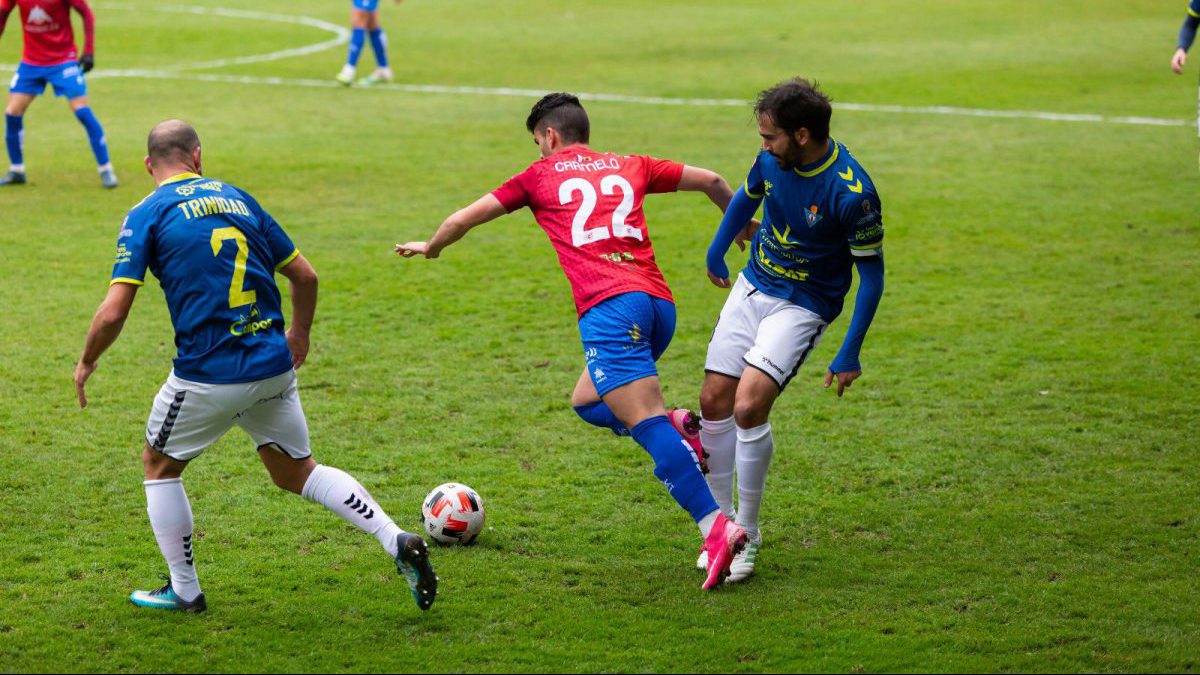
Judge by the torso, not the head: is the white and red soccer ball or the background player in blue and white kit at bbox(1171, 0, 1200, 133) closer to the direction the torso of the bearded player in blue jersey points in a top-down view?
the white and red soccer ball

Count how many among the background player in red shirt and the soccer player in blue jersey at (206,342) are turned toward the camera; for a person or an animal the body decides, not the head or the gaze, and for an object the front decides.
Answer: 1

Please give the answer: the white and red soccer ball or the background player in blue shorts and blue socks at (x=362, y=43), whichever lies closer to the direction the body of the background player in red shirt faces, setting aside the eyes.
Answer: the white and red soccer ball

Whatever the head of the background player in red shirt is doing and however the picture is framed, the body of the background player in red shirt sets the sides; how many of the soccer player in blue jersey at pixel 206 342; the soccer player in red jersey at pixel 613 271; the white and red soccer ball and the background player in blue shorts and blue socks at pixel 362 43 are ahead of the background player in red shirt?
3

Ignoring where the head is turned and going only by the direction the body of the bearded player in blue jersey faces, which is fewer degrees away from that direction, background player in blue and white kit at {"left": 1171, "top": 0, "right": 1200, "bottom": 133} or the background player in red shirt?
the background player in red shirt

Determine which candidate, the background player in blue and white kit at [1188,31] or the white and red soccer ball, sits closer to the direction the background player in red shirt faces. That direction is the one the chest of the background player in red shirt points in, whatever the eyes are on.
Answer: the white and red soccer ball

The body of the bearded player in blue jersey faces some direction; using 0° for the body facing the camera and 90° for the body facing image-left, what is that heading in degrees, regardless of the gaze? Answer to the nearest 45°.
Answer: approximately 45°

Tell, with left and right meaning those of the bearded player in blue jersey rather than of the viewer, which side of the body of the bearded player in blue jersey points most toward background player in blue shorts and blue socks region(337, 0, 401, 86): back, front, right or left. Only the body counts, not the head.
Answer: right

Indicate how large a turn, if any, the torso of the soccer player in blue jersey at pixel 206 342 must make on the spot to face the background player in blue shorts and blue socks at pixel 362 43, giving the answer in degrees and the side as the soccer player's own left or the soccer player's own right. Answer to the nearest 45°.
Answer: approximately 45° to the soccer player's own right

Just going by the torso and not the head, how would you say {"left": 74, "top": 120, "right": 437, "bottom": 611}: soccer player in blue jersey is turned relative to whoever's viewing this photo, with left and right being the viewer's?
facing away from the viewer and to the left of the viewer

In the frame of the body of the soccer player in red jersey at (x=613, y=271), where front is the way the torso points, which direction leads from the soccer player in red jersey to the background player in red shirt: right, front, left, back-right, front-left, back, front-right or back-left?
front

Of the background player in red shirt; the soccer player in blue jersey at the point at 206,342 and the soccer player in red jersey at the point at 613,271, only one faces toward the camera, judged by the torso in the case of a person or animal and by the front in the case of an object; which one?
the background player in red shirt

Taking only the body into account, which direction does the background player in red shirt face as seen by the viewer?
toward the camera

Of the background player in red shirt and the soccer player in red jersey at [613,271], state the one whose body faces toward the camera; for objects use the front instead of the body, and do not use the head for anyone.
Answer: the background player in red shirt

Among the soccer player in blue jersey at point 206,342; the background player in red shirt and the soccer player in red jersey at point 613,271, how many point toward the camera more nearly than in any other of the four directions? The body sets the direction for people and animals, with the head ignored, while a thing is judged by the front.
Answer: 1

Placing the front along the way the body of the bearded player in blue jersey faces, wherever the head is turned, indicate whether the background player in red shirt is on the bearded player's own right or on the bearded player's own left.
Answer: on the bearded player's own right

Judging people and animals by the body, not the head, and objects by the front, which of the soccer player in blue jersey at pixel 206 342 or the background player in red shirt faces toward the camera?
the background player in red shirt

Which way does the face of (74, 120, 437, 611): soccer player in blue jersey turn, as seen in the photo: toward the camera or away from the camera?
away from the camera
